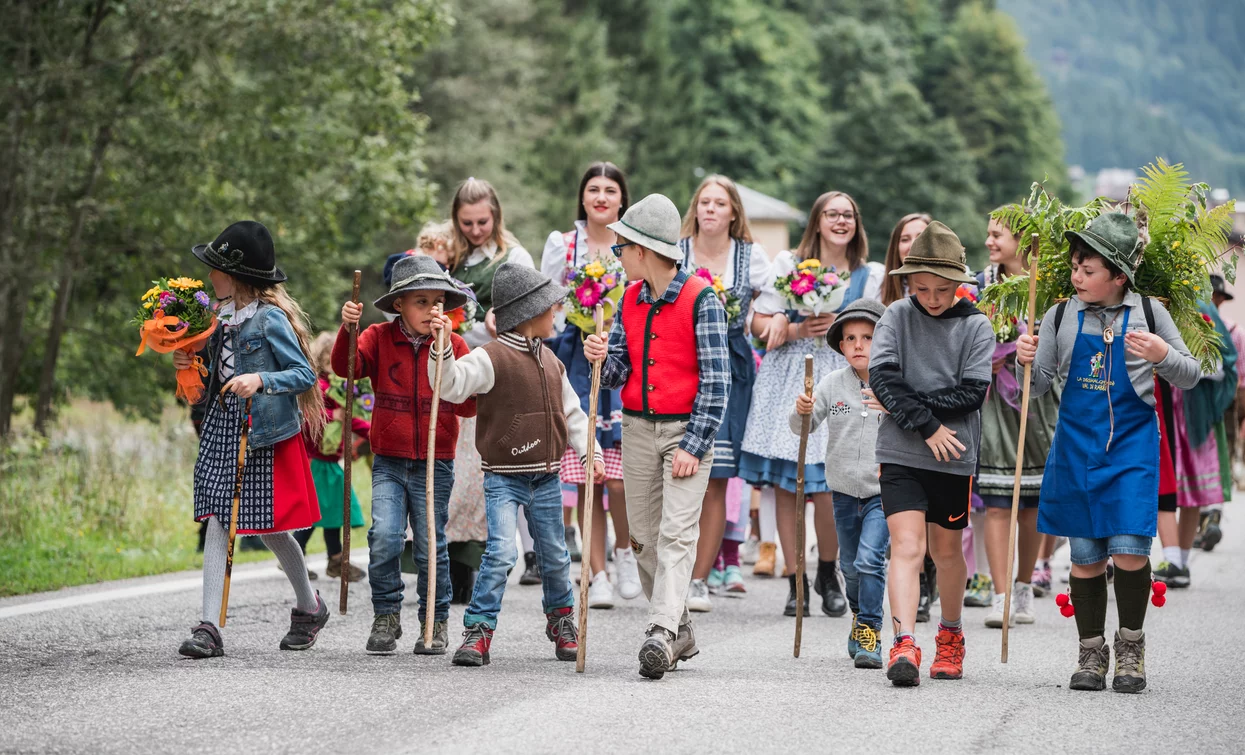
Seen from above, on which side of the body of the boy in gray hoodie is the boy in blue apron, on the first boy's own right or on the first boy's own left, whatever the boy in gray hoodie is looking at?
on the first boy's own left

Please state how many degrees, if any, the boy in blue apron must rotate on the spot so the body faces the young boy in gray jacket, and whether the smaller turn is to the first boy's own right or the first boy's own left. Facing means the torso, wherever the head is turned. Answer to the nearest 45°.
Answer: approximately 135° to the first boy's own right

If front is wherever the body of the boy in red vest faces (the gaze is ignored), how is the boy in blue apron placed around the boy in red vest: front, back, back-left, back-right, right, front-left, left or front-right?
back-left

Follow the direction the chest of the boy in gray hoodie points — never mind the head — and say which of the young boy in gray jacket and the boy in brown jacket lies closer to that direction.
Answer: the boy in brown jacket

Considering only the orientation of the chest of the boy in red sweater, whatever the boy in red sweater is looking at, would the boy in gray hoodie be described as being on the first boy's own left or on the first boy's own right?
on the first boy's own left

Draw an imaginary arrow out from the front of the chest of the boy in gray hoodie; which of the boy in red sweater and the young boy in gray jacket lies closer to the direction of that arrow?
the boy in red sweater

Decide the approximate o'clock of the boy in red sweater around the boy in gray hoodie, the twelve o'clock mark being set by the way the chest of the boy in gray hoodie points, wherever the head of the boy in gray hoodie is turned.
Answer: The boy in red sweater is roughly at 3 o'clock from the boy in gray hoodie.

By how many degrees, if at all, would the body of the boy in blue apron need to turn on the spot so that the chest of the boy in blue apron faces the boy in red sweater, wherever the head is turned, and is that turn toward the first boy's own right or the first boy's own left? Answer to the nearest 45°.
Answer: approximately 90° to the first boy's own right

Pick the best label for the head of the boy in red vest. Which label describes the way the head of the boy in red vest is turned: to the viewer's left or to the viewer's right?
to the viewer's left

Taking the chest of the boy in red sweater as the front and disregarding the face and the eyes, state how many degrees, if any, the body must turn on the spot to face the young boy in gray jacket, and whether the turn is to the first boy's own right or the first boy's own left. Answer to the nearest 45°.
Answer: approximately 90° to the first boy's own left

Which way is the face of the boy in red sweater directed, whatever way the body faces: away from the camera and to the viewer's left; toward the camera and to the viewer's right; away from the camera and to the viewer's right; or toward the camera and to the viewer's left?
toward the camera and to the viewer's right

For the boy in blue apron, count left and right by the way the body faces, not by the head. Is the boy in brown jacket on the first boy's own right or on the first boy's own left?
on the first boy's own right
